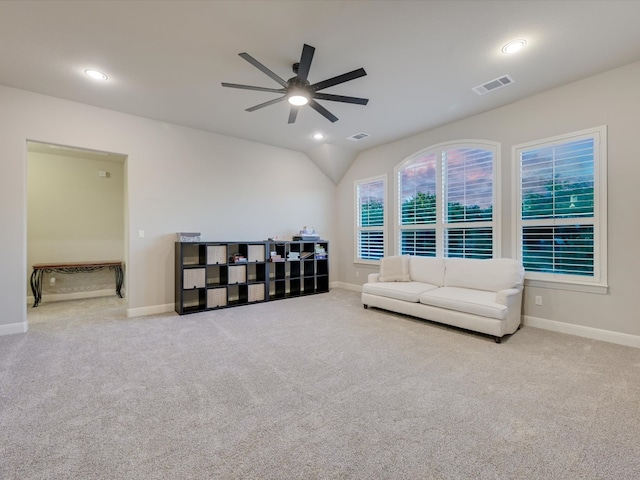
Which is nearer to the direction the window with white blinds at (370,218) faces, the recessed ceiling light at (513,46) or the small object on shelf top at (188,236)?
the small object on shelf top

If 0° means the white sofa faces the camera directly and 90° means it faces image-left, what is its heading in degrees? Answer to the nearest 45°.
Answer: approximately 45°

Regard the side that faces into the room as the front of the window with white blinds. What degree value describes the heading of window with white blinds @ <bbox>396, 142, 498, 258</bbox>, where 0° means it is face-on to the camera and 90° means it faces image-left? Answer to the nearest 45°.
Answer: approximately 45°

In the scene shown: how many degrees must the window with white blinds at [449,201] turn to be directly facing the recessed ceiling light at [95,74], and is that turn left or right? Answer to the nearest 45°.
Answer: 0° — it already faces it

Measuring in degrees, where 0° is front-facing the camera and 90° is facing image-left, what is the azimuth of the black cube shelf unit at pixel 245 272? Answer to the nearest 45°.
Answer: approximately 315°

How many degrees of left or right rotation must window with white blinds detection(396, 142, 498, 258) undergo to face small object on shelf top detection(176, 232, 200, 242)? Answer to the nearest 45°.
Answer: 0° — it already faces it

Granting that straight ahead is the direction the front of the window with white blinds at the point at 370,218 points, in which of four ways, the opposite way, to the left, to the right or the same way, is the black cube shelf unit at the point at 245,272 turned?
to the left

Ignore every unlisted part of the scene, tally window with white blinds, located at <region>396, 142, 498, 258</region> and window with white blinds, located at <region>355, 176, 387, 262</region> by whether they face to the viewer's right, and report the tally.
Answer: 0

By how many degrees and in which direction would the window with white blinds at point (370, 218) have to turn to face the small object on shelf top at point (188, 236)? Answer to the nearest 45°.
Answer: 0° — it already faces it
